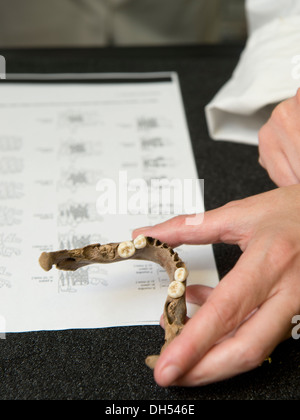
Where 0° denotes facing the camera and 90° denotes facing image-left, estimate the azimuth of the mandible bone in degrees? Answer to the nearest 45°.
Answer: approximately 225°

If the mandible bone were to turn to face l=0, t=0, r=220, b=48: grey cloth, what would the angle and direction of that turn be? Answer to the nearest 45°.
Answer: approximately 45° to its left
